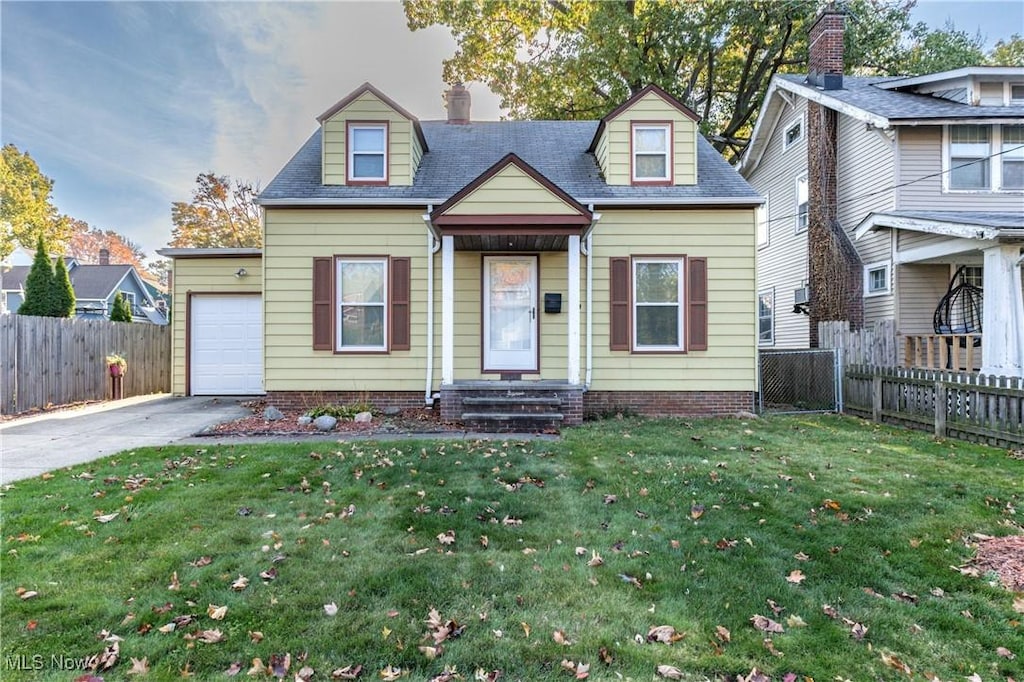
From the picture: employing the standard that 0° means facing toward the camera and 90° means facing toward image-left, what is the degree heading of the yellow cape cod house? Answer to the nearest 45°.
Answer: approximately 0°

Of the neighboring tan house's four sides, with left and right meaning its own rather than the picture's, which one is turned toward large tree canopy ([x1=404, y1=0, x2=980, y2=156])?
back

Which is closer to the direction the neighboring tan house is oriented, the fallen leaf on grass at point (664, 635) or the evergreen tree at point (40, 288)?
the fallen leaf on grass

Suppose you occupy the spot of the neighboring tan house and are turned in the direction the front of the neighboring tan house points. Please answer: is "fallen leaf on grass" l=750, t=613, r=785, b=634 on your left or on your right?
on your right

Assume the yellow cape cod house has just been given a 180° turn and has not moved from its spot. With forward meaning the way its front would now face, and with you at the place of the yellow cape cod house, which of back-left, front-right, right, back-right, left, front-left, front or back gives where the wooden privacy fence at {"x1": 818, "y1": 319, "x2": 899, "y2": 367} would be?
right

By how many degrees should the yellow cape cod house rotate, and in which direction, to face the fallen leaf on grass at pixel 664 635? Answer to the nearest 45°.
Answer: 0° — it already faces it

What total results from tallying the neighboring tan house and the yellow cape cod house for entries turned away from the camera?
0

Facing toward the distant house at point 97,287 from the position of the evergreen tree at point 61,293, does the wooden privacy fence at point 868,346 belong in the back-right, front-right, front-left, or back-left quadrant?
back-right

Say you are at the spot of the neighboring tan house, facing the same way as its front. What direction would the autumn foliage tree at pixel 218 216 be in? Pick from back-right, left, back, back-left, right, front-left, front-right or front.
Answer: back-right

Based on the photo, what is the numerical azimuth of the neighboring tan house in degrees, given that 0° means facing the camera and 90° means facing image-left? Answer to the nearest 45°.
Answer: approximately 315°

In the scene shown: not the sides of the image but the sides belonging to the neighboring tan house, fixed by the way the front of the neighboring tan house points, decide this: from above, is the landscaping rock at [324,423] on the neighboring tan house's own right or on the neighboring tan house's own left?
on the neighboring tan house's own right

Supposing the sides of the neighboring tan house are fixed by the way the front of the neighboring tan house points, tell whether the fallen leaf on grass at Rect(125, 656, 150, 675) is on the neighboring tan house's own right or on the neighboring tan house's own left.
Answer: on the neighboring tan house's own right

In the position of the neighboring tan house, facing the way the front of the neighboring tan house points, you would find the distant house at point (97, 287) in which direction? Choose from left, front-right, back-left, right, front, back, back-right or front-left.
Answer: back-right
